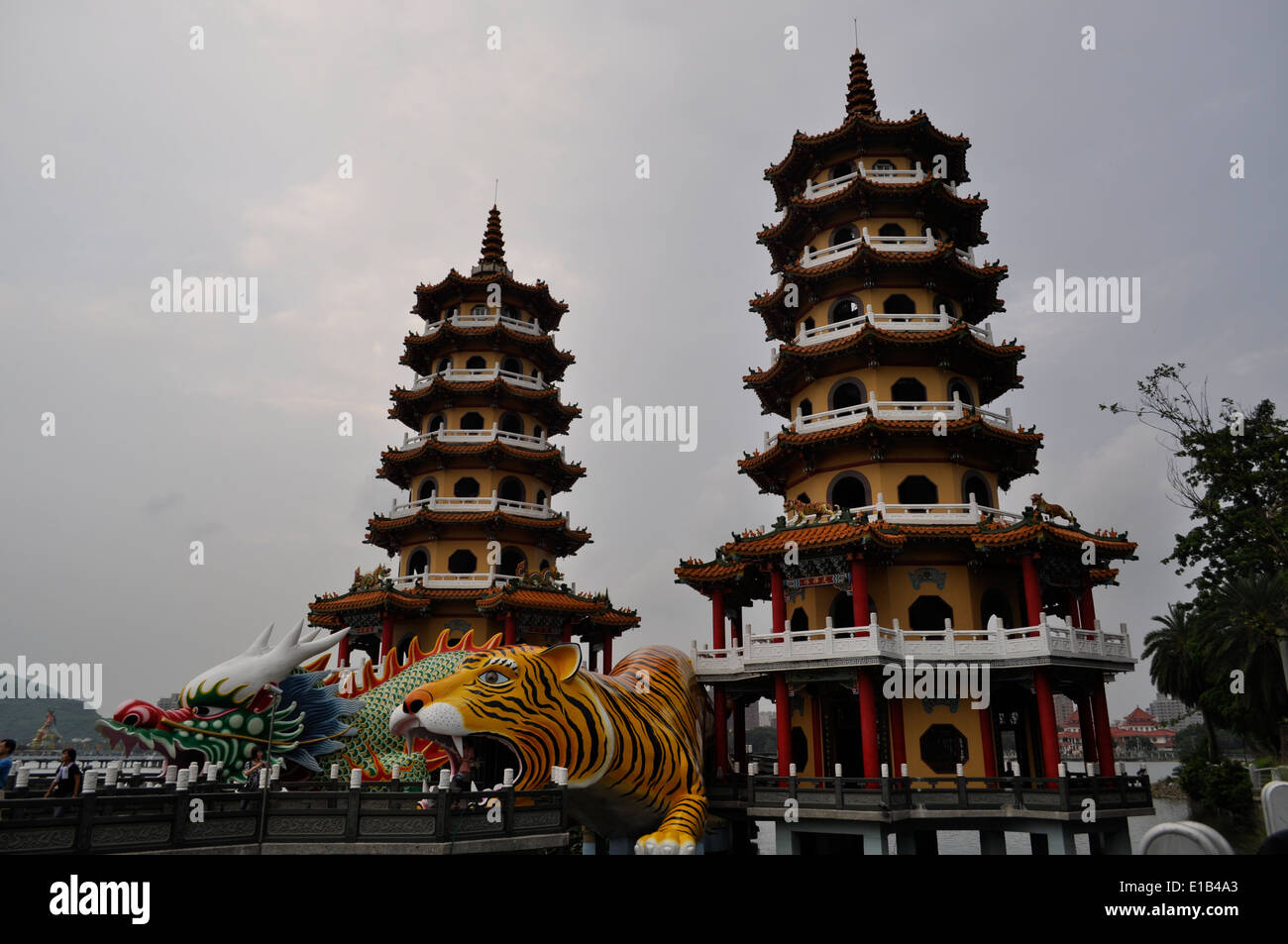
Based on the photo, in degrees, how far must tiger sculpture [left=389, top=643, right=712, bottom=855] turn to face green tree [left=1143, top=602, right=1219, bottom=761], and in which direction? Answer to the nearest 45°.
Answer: approximately 180°

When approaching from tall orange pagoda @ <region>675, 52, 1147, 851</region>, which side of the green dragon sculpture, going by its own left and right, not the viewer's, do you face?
back

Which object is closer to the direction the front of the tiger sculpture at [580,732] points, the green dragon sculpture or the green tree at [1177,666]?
the green dragon sculpture

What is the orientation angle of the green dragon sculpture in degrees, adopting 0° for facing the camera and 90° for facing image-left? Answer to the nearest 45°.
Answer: approximately 90°

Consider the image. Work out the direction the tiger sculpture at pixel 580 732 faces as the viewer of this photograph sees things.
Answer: facing the viewer and to the left of the viewer

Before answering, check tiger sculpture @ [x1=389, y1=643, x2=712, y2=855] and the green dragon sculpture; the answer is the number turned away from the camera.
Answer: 0
